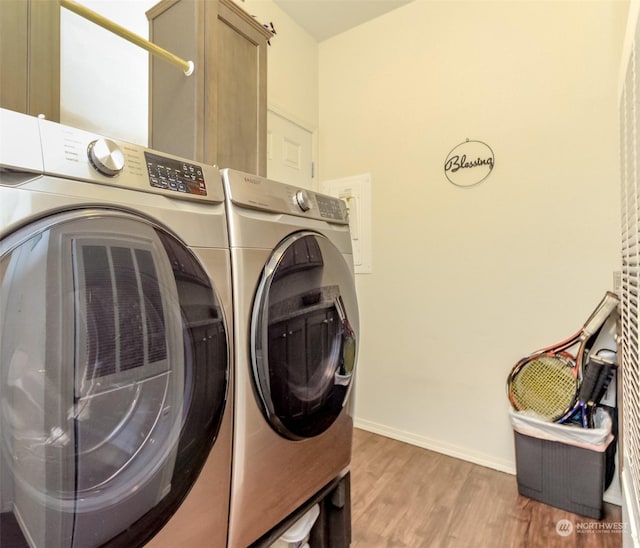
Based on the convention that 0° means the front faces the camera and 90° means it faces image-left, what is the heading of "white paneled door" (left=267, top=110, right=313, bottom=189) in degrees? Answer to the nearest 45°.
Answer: approximately 315°

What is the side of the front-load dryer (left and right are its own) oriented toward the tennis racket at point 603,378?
left

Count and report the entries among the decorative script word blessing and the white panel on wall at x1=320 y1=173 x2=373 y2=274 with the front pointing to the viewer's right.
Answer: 0

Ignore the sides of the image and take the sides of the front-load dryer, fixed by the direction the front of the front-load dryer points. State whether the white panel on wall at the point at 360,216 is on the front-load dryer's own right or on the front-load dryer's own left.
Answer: on the front-load dryer's own left

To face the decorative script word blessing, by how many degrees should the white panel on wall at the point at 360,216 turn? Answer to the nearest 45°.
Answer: approximately 90° to its left

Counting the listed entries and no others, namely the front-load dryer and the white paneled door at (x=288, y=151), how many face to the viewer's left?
0

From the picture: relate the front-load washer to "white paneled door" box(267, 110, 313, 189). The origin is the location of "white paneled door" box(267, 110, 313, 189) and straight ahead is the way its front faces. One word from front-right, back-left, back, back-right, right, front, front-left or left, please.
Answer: front-right

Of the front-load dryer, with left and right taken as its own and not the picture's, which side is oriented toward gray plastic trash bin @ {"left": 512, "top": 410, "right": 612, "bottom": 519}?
left

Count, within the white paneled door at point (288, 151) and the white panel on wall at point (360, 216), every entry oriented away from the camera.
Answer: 0
